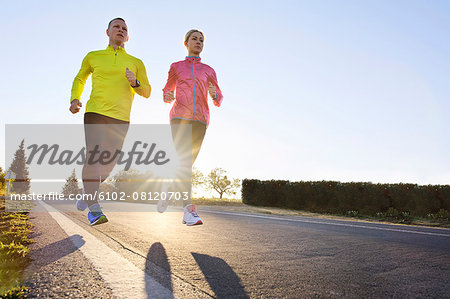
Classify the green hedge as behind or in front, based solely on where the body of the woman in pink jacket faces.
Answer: behind

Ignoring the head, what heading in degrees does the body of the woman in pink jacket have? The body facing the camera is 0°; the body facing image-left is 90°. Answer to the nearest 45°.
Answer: approximately 0°

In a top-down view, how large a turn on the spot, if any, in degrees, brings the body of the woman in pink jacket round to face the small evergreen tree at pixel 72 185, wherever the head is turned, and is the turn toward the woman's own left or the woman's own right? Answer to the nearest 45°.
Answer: approximately 135° to the woman's own right

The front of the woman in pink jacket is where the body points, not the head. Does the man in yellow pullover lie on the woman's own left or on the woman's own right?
on the woman's own right

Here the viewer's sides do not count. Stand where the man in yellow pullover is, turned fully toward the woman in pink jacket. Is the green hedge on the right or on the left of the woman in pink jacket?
left
